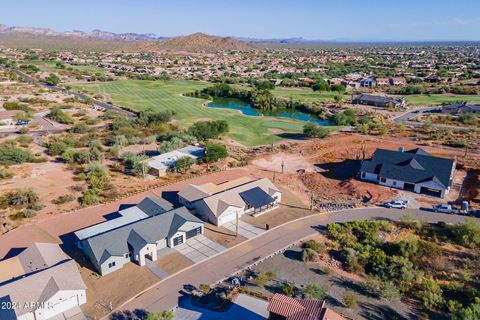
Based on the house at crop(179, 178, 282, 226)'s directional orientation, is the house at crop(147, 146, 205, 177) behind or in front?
behind

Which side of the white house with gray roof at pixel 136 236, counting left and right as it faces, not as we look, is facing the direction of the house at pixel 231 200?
left

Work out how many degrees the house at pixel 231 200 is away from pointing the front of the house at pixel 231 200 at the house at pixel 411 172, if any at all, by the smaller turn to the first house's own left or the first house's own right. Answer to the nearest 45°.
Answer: approximately 45° to the first house's own left

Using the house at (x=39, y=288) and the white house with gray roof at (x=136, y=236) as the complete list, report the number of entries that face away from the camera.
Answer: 0

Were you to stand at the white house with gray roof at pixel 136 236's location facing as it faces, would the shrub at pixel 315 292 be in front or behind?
in front

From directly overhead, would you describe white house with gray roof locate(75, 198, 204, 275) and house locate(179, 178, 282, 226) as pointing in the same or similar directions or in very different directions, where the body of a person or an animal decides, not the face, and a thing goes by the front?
same or similar directions

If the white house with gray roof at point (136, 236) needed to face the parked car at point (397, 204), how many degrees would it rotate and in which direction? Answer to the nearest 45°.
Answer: approximately 45° to its left

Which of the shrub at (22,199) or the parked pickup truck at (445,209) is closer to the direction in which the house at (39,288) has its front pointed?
the parked pickup truck

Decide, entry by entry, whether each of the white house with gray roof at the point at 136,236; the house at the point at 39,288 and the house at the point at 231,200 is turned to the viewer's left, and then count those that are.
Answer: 0

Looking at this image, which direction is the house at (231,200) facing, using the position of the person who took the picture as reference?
facing the viewer and to the right of the viewer

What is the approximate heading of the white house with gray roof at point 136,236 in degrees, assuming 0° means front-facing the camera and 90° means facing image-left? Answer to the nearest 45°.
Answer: approximately 315°

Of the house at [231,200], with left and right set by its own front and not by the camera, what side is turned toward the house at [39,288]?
right

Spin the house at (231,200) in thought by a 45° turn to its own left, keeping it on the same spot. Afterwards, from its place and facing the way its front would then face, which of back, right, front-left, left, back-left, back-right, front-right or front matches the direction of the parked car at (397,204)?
front

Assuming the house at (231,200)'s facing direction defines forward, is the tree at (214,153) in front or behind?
behind

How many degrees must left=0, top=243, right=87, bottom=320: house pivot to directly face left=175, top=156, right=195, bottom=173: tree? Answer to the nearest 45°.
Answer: approximately 90° to its left

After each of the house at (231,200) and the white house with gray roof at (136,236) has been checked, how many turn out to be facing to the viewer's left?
0

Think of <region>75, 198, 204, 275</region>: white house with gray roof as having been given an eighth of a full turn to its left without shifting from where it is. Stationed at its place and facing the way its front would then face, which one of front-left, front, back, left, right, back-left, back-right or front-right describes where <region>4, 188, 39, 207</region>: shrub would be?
back-left

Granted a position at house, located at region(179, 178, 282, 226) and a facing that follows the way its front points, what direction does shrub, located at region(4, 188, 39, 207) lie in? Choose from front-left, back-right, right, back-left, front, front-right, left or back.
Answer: back-right

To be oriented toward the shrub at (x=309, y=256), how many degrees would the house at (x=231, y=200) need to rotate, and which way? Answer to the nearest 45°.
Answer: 0° — it already faces it
